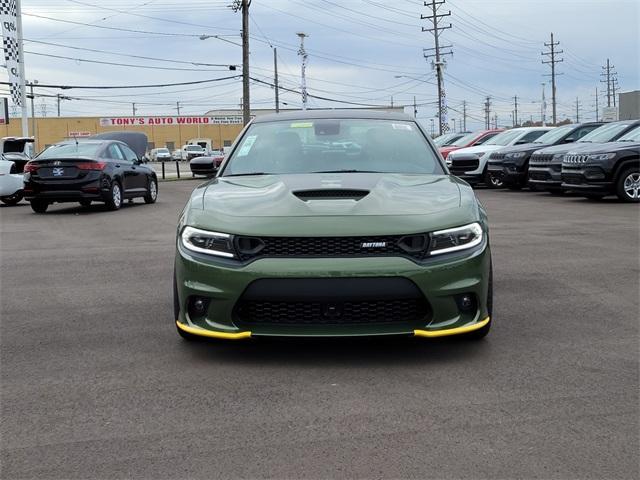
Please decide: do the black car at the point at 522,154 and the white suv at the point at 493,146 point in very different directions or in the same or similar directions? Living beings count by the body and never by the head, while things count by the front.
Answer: same or similar directions

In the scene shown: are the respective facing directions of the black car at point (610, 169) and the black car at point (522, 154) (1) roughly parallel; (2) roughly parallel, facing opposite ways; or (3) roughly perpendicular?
roughly parallel

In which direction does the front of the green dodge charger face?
toward the camera

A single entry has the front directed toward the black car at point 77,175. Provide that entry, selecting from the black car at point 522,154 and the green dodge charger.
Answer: the black car at point 522,154

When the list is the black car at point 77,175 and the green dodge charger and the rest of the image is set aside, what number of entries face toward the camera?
1

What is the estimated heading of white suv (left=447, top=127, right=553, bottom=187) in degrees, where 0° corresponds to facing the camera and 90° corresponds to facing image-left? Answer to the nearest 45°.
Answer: approximately 45°

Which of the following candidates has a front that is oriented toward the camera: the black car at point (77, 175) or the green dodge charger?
the green dodge charger

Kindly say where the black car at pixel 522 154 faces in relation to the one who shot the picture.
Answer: facing the viewer and to the left of the viewer

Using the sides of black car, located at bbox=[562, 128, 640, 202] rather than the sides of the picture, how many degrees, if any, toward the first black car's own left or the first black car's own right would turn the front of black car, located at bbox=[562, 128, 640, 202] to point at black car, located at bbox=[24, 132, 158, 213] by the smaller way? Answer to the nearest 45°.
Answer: approximately 45° to the first black car's own right

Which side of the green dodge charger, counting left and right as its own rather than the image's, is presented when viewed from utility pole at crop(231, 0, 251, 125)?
back

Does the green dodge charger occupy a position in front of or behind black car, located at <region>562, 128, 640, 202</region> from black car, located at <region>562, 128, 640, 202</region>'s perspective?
in front
